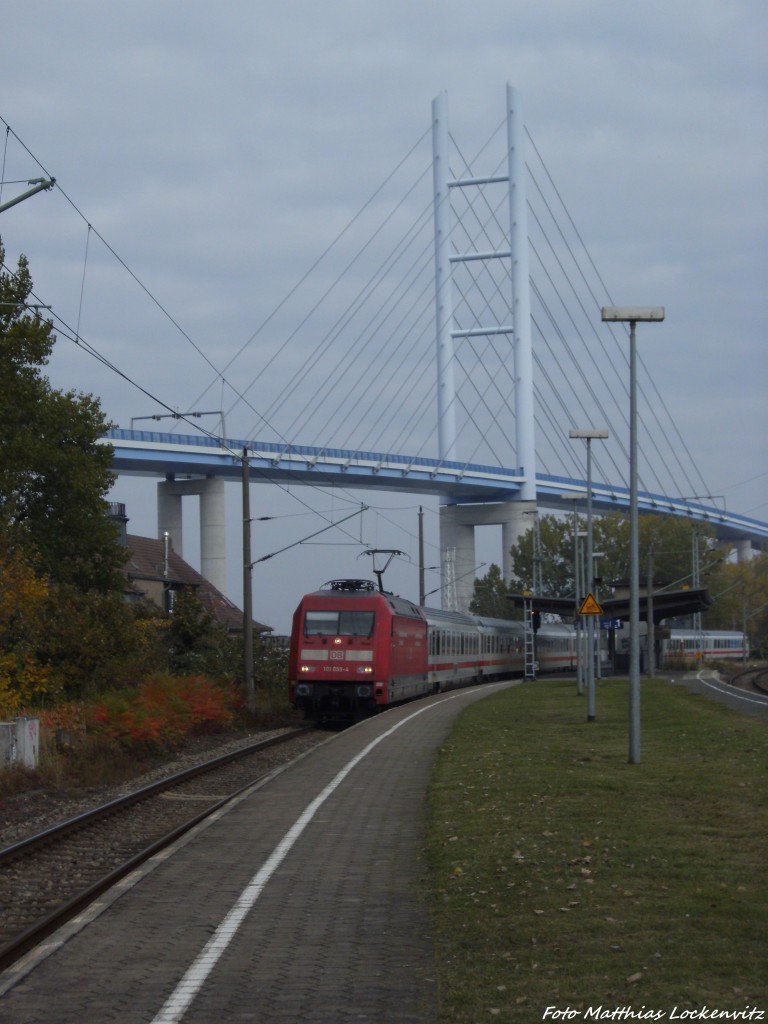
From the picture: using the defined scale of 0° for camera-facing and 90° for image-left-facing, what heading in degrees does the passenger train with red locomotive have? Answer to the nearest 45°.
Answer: approximately 0°

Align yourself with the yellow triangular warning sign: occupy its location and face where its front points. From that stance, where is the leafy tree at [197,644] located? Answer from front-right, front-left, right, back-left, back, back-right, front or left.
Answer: back-right

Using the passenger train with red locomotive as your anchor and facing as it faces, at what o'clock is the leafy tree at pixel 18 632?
The leafy tree is roughly at 1 o'clock from the passenger train with red locomotive.

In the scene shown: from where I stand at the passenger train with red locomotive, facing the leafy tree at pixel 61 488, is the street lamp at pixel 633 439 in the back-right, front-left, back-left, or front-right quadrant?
front-left

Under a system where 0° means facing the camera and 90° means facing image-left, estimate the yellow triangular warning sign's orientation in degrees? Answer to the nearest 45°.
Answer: approximately 0°

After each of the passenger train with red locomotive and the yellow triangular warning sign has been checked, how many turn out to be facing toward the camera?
2

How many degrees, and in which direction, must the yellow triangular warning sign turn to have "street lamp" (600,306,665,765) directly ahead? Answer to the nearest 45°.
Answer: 0° — it already faces it

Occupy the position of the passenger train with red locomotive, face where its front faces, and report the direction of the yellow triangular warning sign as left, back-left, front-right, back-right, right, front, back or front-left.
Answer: front-left

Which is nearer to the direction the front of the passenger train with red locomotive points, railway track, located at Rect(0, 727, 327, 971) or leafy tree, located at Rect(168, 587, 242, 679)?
the railway track
